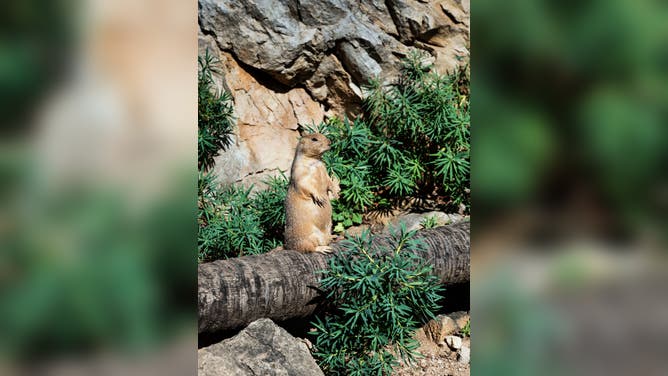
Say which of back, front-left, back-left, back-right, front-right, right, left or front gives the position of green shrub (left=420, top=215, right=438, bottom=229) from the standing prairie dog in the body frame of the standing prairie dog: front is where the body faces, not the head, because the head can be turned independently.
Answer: front-left

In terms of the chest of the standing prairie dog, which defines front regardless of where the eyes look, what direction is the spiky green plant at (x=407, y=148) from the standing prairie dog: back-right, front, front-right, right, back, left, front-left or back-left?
front-left

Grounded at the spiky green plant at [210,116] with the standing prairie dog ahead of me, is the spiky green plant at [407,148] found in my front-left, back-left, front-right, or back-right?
front-left

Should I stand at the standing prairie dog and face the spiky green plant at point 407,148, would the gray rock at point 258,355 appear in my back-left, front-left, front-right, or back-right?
back-right

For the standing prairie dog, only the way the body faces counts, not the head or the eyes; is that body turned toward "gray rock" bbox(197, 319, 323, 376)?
no

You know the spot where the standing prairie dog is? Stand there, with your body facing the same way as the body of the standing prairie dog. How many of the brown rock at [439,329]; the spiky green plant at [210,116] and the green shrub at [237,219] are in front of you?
1

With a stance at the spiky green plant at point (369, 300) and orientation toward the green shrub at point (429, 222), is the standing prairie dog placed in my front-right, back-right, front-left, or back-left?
front-left

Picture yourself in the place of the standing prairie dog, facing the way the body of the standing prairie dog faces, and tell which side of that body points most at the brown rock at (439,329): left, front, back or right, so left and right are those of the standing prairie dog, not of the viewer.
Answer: front

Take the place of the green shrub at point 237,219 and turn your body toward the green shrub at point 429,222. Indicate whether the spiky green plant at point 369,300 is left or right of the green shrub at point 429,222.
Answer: right

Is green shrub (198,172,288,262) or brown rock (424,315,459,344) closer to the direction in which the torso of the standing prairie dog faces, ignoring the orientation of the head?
the brown rock

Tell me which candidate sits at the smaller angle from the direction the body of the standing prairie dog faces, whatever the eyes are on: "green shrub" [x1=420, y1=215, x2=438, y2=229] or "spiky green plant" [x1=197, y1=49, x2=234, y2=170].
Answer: the green shrub

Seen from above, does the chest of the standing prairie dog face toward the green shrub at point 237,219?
no

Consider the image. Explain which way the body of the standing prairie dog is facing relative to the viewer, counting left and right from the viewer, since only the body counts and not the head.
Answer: facing to the right of the viewer
